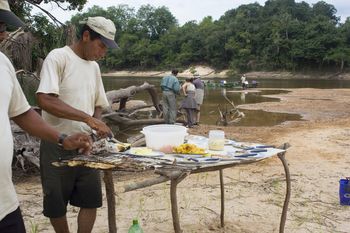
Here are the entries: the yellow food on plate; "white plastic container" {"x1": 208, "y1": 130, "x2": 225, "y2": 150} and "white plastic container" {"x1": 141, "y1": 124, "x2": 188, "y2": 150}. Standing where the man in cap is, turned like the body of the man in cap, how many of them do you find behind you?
0

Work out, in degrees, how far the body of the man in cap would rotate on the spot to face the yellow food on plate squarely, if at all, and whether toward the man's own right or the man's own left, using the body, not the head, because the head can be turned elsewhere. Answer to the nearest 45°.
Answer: approximately 45° to the man's own left

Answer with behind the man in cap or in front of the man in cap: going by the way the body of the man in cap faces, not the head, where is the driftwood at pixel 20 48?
behind

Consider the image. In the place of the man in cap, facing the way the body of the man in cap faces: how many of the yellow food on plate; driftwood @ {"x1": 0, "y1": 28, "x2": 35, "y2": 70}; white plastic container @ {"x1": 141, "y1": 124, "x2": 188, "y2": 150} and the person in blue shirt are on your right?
0

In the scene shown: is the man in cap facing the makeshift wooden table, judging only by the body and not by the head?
yes

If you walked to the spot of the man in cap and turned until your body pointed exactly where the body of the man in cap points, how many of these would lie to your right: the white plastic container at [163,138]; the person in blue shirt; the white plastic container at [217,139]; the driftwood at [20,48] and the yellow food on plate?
0

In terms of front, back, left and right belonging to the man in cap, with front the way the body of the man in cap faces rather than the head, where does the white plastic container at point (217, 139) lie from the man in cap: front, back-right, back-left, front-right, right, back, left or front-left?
front-left

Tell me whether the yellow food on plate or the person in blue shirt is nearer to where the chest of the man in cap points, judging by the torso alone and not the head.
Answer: the yellow food on plate

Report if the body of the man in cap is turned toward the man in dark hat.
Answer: no

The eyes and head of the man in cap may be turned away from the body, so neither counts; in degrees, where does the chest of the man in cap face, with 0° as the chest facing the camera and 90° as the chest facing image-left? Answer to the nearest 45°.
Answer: approximately 315°

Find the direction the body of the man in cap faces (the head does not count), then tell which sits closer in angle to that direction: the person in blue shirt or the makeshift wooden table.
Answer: the makeshift wooden table

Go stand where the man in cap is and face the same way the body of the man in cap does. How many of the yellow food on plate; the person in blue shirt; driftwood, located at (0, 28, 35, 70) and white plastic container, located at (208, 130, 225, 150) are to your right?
0

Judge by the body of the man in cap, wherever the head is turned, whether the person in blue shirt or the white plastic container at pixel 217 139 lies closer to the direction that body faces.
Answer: the white plastic container

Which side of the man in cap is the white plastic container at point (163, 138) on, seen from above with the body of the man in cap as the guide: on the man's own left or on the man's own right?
on the man's own left

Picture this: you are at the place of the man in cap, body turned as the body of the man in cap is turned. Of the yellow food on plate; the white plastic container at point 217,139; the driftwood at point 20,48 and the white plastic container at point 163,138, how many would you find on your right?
0
